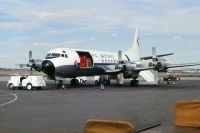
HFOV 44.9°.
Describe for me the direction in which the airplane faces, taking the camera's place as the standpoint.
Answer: facing the viewer and to the left of the viewer
